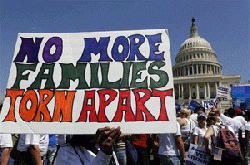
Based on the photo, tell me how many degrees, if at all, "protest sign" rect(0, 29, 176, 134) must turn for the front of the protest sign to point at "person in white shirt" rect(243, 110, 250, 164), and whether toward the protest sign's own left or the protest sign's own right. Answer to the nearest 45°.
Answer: approximately 135° to the protest sign's own left

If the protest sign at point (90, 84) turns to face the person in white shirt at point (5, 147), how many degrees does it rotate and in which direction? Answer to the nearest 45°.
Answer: approximately 135° to its right

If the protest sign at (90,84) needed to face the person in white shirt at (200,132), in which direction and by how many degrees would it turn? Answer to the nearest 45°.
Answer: approximately 135° to its left

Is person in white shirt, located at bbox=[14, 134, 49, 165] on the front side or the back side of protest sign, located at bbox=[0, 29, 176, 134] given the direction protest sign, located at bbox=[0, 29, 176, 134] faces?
on the back side
